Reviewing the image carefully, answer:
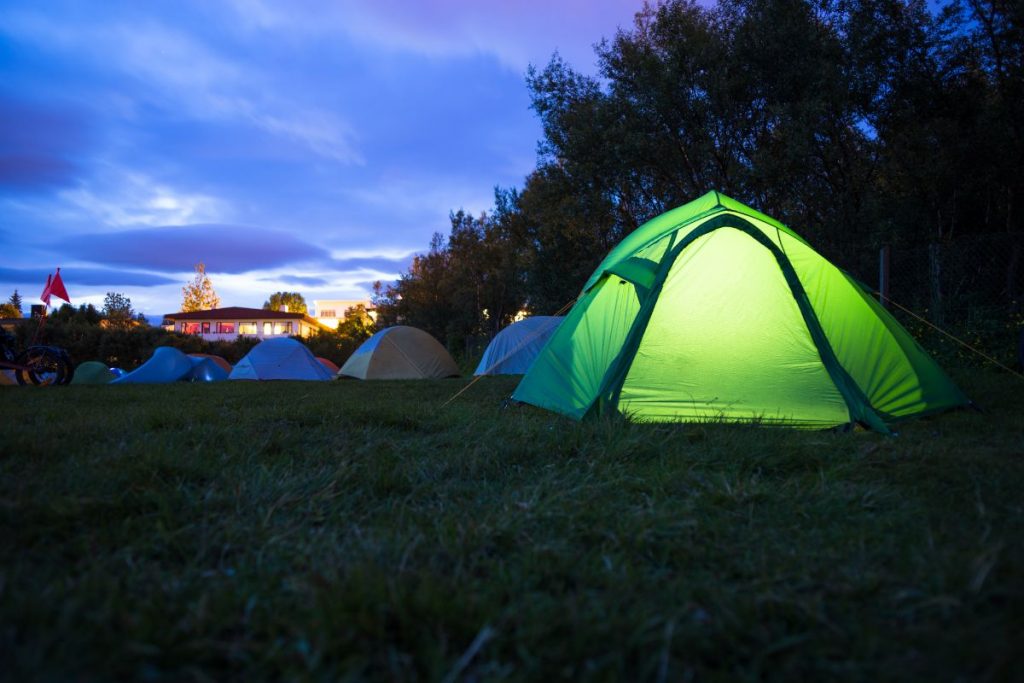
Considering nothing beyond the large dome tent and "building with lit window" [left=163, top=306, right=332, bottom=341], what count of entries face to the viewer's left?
0

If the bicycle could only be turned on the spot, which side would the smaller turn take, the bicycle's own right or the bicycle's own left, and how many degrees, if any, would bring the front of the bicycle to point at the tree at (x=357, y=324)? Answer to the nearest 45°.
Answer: approximately 135° to the bicycle's own right

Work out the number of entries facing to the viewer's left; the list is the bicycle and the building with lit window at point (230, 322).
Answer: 1

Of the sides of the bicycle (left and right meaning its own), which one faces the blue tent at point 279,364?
back

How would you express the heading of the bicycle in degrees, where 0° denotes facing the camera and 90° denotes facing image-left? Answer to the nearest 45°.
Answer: approximately 90°

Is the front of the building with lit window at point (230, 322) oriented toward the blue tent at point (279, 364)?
yes

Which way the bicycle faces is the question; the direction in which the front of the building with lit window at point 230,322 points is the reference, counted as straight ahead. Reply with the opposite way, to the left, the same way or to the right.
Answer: to the right

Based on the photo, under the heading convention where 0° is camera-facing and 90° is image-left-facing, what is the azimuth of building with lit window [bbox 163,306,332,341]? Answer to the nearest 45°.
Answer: approximately 0°
